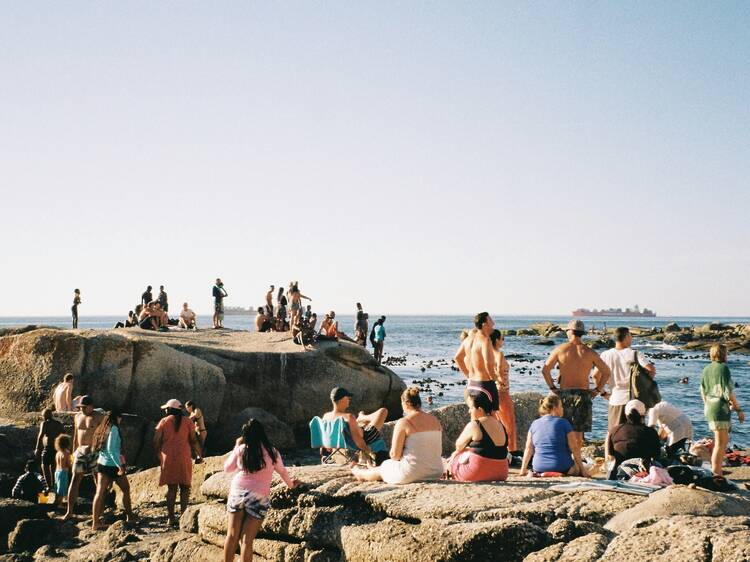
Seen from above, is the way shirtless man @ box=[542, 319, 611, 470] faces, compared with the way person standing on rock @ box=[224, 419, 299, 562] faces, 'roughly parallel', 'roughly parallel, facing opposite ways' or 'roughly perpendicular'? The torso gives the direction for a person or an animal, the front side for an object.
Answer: roughly parallel

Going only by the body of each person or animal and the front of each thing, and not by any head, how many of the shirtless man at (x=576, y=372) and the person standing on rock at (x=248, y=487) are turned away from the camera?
2

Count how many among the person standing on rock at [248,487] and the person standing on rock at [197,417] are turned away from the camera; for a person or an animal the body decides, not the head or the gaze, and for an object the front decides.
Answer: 1

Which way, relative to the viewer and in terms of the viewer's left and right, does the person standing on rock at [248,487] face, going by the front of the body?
facing away from the viewer

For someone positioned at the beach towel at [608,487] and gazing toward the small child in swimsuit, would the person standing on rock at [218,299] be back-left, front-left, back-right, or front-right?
front-right

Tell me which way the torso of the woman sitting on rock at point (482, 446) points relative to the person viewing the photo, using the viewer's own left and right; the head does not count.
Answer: facing away from the viewer and to the left of the viewer

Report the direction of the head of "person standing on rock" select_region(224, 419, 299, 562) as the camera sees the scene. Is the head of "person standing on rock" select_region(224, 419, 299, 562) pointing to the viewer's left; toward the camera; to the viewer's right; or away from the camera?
away from the camera

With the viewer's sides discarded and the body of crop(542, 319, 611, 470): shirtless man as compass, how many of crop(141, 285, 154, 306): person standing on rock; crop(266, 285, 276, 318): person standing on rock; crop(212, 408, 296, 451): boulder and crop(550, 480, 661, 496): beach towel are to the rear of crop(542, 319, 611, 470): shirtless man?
1

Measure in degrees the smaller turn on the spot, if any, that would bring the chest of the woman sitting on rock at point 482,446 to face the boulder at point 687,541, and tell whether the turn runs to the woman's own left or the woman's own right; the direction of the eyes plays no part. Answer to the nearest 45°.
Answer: approximately 180°

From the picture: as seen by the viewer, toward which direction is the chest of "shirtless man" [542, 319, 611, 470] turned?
away from the camera

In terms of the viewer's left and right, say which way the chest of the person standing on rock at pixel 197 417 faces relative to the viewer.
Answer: facing the viewer and to the left of the viewer

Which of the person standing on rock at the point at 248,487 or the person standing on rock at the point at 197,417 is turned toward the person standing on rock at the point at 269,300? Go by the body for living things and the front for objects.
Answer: the person standing on rock at the point at 248,487

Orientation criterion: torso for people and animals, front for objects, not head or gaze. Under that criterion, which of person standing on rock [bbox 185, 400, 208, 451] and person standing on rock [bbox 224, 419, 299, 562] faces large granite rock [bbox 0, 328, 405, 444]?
person standing on rock [bbox 224, 419, 299, 562]

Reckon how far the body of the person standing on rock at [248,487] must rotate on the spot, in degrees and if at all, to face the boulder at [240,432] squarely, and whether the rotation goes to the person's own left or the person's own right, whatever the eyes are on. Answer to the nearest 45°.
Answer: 0° — they already face it

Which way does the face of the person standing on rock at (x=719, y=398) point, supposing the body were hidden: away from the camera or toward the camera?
away from the camera
